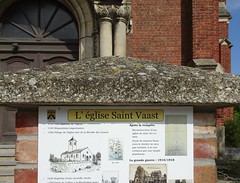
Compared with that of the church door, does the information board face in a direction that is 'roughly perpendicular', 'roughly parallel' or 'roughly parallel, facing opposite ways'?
roughly parallel

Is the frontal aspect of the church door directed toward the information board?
yes

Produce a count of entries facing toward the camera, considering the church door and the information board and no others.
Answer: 2

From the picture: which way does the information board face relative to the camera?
toward the camera

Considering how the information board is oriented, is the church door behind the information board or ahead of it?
behind

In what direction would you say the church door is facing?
toward the camera
